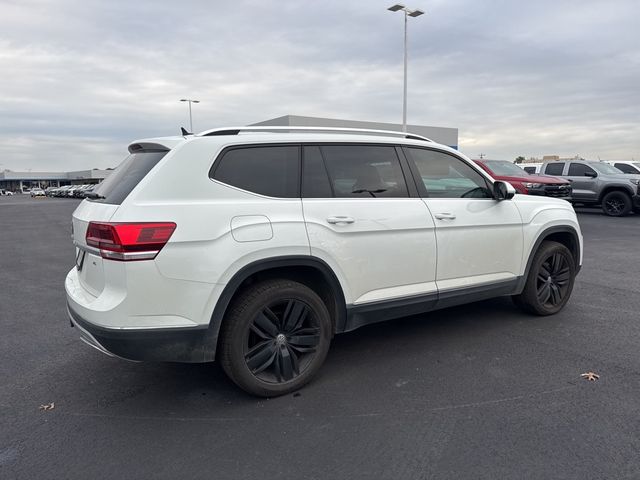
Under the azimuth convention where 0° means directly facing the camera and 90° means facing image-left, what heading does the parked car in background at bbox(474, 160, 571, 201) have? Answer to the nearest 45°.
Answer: approximately 315°

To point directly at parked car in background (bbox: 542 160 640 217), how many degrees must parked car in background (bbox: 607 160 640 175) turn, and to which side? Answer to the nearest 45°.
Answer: approximately 45° to its right

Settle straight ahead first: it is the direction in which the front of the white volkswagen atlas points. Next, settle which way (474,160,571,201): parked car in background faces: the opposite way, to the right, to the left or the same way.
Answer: to the right

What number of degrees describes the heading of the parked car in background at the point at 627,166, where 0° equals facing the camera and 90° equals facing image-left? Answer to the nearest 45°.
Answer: approximately 315°

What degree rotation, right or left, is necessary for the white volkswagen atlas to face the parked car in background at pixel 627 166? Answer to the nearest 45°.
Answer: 0° — it already faces it

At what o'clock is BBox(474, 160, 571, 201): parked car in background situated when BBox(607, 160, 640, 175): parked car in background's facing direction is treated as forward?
BBox(474, 160, 571, 201): parked car in background is roughly at 2 o'clock from BBox(607, 160, 640, 175): parked car in background.

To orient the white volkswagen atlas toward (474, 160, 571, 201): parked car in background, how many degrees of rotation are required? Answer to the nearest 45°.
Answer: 0° — it already faces it

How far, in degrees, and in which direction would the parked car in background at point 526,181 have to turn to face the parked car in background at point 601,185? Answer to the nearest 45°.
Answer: approximately 90° to its left
